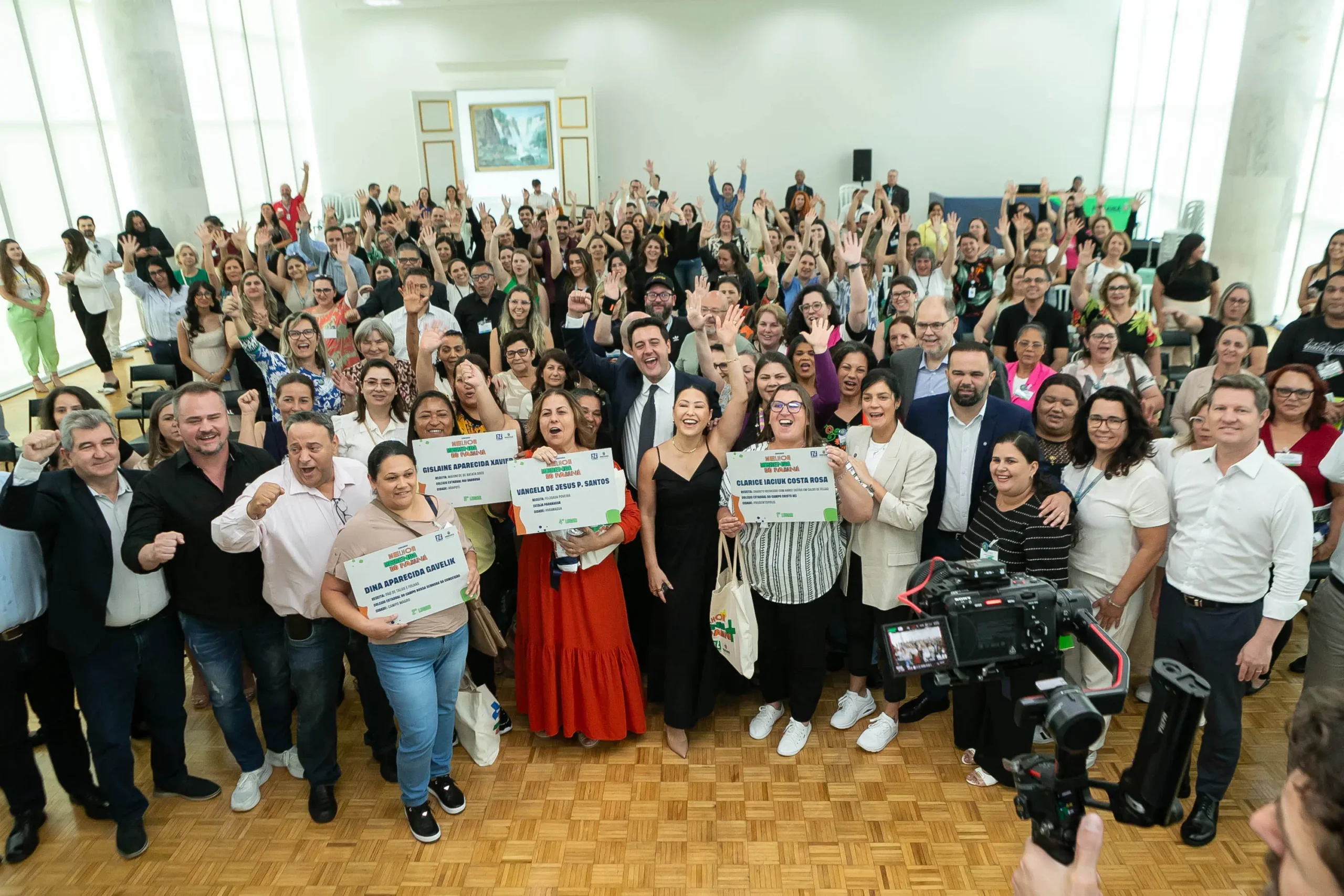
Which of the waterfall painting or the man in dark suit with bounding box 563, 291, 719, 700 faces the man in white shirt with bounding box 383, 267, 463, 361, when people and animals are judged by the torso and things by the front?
the waterfall painting

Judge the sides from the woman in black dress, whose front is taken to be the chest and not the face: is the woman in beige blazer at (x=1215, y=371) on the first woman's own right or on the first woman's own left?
on the first woman's own left

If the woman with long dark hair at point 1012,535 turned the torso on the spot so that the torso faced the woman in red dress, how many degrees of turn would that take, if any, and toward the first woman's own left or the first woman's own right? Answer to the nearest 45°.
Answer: approximately 45° to the first woman's own right

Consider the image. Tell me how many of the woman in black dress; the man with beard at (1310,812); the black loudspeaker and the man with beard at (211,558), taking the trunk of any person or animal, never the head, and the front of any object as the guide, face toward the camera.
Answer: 3

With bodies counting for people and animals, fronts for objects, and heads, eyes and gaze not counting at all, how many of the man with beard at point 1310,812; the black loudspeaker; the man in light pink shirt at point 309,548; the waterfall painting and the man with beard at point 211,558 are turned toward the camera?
4

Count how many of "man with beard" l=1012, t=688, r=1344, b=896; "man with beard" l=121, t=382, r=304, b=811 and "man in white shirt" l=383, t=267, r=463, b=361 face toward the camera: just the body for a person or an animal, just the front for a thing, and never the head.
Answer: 2
